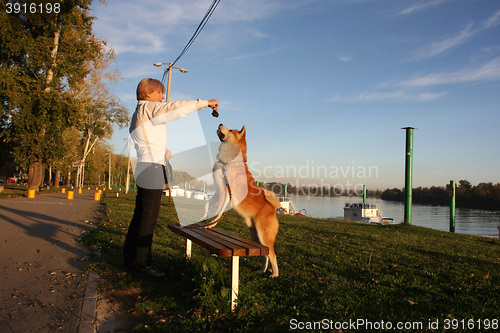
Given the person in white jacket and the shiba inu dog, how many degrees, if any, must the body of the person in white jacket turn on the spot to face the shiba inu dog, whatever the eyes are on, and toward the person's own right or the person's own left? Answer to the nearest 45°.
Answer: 0° — they already face it

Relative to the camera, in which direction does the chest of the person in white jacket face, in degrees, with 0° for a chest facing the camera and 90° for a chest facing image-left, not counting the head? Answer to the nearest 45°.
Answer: approximately 270°

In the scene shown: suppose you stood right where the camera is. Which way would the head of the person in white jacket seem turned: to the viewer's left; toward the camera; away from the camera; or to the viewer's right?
to the viewer's right
